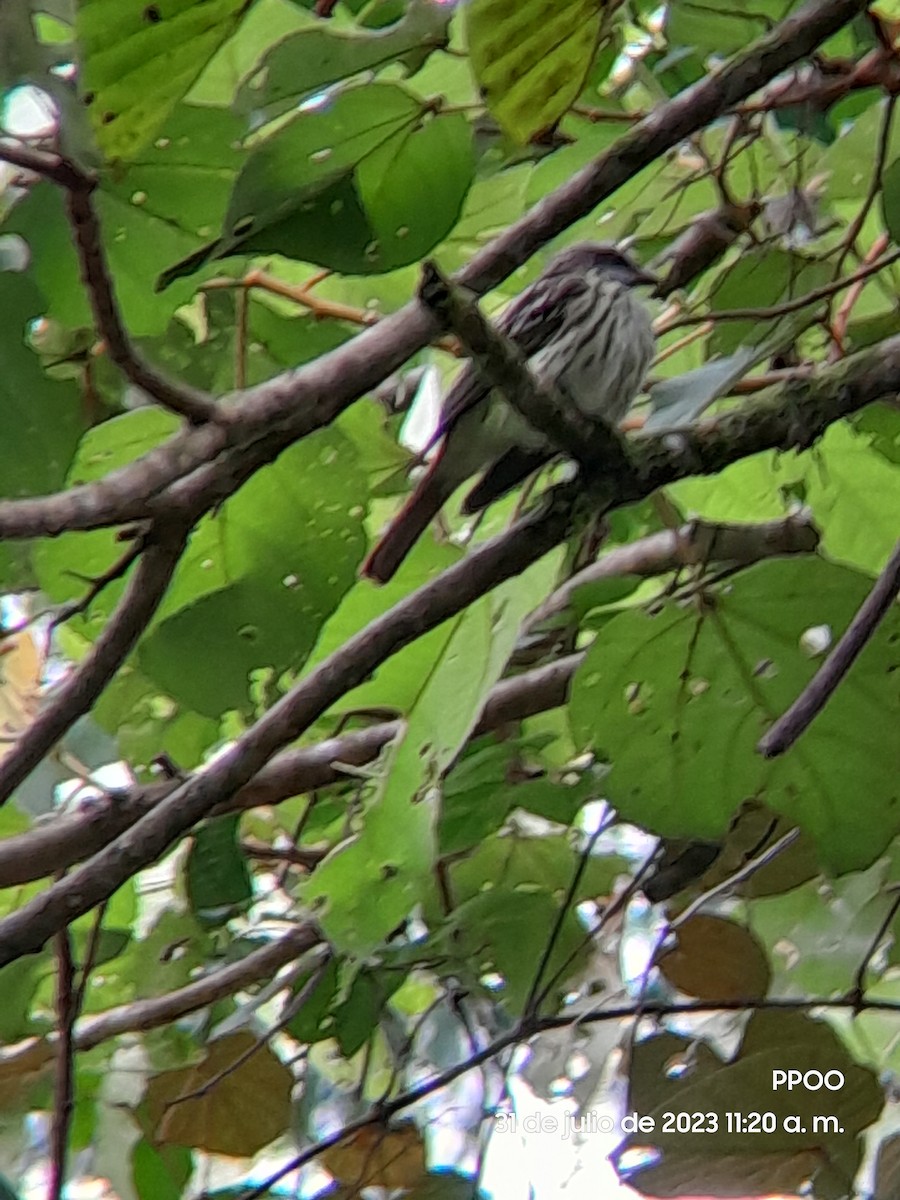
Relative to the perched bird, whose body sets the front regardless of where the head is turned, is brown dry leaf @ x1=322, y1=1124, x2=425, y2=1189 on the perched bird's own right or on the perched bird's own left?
on the perched bird's own right

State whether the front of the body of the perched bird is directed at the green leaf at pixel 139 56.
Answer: no

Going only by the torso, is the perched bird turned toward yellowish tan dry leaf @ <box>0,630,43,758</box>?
no

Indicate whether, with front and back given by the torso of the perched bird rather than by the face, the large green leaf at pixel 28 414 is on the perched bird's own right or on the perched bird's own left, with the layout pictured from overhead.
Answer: on the perched bird's own right

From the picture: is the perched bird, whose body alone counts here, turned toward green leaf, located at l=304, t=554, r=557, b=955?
no

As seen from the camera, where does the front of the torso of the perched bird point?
to the viewer's right

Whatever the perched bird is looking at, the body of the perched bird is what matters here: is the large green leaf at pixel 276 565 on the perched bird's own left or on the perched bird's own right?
on the perched bird's own right
